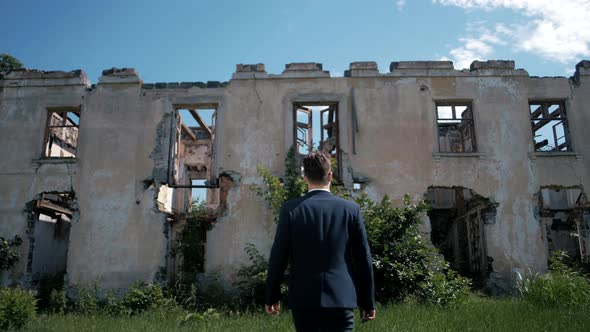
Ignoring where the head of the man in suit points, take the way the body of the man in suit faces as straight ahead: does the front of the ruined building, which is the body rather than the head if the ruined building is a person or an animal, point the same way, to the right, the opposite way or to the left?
the opposite way

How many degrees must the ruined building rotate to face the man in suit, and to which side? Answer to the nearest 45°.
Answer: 0° — it already faces them

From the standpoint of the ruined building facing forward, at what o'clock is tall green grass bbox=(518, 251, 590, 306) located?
The tall green grass is roughly at 10 o'clock from the ruined building.

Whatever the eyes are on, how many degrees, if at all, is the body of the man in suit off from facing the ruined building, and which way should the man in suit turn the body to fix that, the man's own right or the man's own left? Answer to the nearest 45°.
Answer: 0° — they already face it

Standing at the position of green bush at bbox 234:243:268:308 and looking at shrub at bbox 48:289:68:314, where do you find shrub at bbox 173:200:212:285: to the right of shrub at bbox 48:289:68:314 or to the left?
right

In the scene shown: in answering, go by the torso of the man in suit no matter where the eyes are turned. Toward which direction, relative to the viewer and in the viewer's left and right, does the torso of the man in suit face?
facing away from the viewer

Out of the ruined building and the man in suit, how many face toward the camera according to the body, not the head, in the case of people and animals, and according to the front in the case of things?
1

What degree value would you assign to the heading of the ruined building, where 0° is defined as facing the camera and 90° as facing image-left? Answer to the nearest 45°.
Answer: approximately 0°

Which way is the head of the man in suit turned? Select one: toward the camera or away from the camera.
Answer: away from the camera
